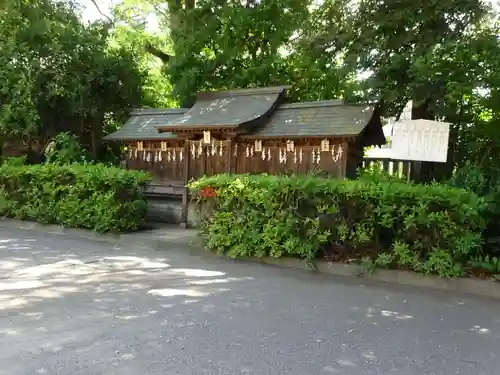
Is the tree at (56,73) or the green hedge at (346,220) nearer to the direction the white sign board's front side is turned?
the green hedge

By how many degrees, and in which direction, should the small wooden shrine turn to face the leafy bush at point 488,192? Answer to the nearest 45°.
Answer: approximately 90° to its left

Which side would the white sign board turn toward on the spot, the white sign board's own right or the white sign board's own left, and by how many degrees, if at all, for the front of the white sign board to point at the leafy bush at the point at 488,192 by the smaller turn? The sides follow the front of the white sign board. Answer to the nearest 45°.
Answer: approximately 45° to the white sign board's own left

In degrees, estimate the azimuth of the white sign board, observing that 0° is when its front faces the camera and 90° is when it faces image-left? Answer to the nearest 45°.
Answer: approximately 0°

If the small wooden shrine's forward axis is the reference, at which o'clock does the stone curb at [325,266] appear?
The stone curb is roughly at 10 o'clock from the small wooden shrine.

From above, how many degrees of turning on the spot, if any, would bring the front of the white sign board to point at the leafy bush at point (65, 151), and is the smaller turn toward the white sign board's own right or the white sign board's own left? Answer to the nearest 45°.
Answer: approximately 90° to the white sign board's own right

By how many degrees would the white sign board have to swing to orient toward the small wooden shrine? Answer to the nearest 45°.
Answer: approximately 90° to its right

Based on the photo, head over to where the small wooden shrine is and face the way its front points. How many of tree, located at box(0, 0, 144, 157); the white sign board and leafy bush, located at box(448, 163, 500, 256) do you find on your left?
2

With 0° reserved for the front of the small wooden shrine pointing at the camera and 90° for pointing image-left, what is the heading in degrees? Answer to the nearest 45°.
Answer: approximately 45°
